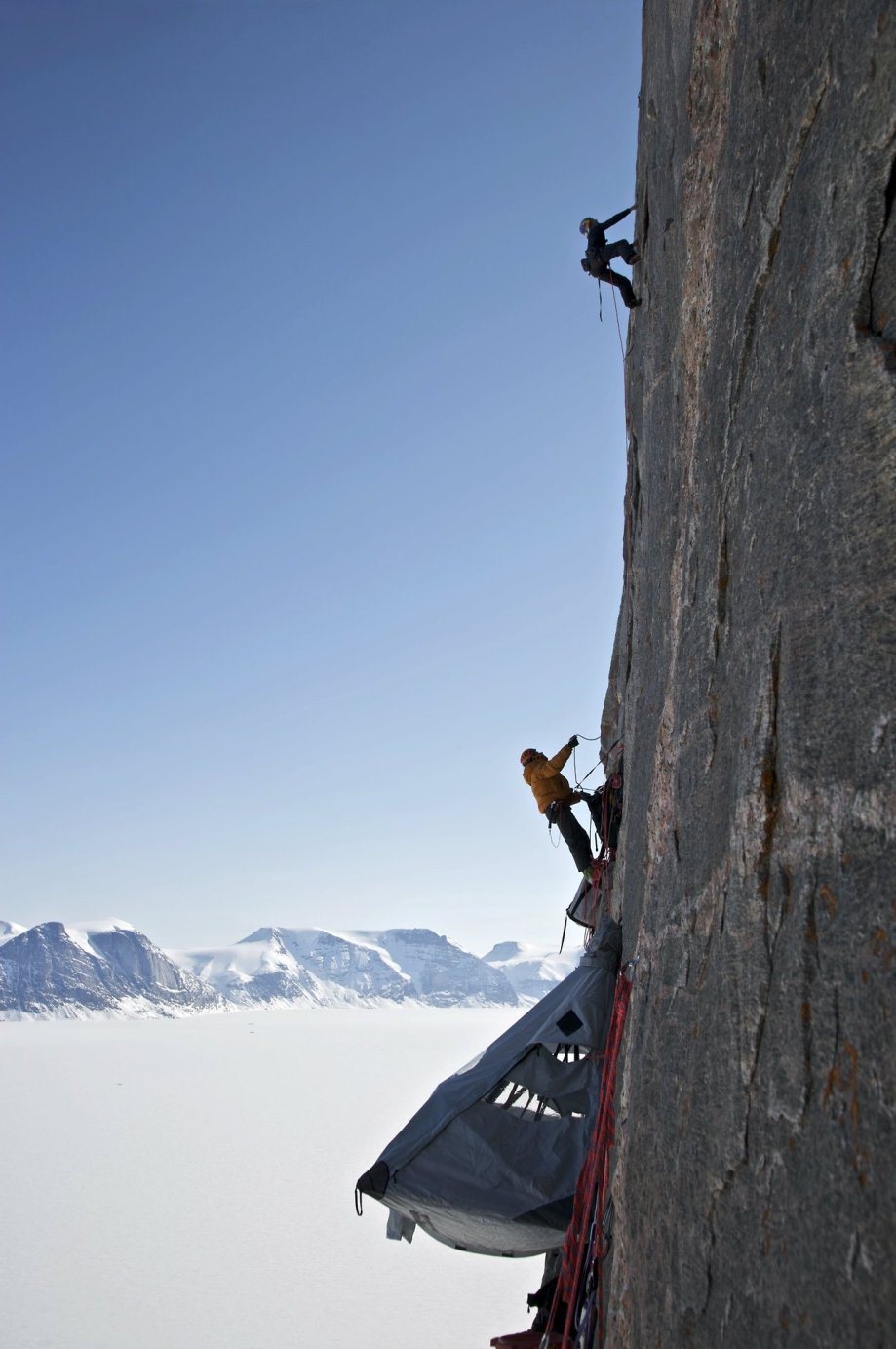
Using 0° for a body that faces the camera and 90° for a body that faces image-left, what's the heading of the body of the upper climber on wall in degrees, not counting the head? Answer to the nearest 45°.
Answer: approximately 270°
